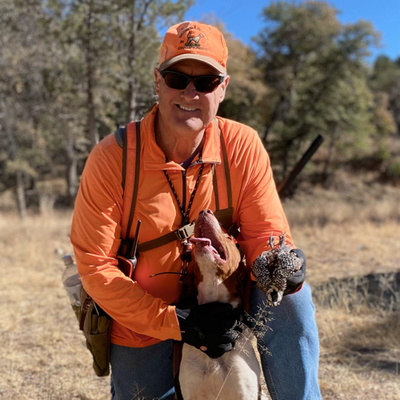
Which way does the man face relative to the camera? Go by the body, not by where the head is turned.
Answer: toward the camera

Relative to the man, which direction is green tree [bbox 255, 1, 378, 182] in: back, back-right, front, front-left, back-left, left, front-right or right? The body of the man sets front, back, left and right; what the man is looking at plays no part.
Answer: back

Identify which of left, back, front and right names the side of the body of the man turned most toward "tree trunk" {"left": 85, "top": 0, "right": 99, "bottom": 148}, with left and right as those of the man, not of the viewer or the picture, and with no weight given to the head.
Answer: back

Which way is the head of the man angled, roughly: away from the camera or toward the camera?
toward the camera
